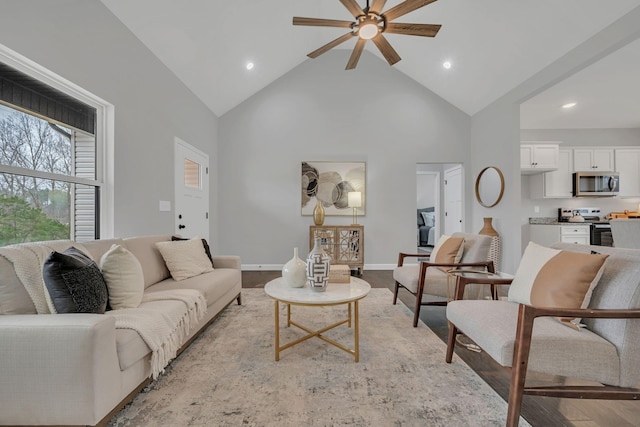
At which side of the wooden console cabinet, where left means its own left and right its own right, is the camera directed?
front

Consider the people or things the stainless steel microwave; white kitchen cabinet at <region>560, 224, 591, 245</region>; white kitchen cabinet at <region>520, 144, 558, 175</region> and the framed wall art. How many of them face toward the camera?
4

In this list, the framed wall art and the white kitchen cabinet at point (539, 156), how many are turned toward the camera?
2

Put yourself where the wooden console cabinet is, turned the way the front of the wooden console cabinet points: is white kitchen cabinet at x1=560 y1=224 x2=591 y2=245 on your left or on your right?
on your left

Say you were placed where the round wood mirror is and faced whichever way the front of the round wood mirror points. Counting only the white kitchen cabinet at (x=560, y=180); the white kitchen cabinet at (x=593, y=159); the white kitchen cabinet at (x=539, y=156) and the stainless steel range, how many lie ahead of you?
0

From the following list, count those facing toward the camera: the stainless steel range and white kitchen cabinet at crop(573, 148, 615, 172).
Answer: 2

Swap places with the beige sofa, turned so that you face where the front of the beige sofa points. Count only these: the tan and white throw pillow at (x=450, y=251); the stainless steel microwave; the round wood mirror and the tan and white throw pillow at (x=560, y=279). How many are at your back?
0

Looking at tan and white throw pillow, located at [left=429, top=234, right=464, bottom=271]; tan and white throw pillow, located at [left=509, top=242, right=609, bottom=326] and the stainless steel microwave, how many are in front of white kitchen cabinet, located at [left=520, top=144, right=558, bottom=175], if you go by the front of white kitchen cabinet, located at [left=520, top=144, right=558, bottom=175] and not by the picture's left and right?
2

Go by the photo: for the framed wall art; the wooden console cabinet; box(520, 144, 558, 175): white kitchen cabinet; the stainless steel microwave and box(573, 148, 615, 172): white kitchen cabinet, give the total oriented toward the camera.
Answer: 5

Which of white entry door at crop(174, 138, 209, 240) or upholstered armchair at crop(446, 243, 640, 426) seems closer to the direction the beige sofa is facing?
the upholstered armchair

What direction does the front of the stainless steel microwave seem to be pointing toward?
toward the camera

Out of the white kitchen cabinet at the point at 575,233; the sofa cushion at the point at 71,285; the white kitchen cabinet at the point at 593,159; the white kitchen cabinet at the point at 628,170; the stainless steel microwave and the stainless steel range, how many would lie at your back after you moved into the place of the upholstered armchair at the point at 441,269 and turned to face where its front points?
5

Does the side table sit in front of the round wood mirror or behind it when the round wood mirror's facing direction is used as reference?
in front

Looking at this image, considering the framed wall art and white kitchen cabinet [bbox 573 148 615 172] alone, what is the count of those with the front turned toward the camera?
2

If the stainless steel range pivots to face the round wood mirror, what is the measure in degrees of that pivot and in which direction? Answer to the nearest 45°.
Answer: approximately 45° to its right

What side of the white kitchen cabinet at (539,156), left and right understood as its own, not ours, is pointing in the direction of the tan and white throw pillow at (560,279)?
front

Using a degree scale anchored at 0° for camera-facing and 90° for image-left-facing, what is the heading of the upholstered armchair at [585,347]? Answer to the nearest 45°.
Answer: approximately 45°

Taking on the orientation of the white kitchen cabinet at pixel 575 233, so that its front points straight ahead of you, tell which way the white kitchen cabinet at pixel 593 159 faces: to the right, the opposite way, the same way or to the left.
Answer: the same way

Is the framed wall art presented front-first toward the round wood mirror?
no

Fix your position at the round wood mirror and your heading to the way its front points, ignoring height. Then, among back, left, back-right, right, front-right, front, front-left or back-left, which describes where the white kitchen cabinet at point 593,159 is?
back

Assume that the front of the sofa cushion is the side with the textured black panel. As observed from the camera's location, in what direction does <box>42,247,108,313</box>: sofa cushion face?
facing the viewer and to the right of the viewer
